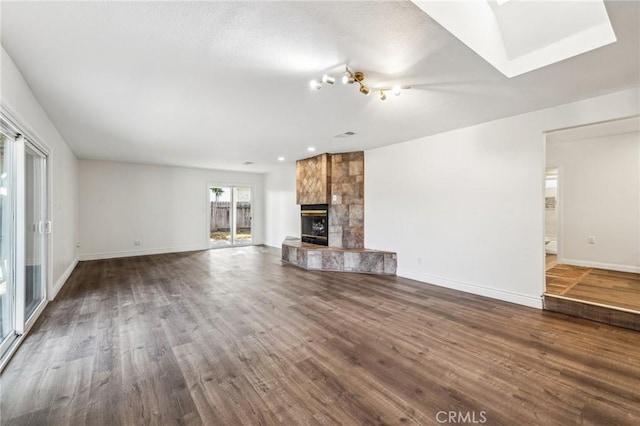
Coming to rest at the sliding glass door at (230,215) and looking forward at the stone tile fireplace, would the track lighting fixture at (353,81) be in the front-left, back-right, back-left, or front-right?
front-right

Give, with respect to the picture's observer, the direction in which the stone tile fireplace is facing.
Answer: facing the viewer and to the left of the viewer

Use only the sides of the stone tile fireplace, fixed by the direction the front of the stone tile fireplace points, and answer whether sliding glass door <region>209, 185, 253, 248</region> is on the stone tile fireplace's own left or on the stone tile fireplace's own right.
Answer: on the stone tile fireplace's own right

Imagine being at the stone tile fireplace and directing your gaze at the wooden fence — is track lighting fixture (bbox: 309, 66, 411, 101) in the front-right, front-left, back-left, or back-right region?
back-left

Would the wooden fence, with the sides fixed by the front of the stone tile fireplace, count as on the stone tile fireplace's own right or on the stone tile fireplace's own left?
on the stone tile fireplace's own right

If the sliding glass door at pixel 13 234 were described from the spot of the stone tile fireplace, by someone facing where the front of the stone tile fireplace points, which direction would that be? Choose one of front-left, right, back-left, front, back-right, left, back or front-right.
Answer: front
